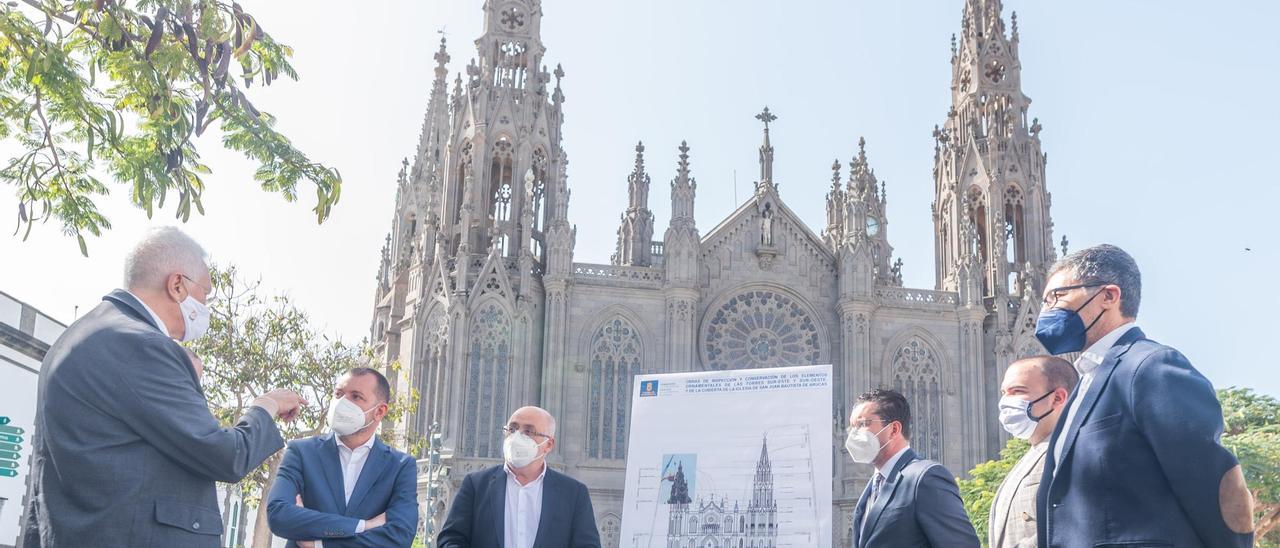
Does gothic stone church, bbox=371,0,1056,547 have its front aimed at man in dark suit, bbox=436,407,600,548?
yes

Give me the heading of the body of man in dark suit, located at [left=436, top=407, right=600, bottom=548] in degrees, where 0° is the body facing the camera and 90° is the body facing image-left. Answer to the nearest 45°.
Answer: approximately 0°

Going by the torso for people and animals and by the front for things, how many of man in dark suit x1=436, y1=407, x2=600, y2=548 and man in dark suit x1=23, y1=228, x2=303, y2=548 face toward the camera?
1

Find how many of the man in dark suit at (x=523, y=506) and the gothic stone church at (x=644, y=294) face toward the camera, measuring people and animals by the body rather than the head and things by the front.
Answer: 2

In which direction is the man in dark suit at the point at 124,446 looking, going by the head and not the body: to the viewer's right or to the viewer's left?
to the viewer's right

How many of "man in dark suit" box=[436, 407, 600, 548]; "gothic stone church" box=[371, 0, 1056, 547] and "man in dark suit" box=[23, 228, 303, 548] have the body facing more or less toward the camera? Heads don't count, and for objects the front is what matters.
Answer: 2

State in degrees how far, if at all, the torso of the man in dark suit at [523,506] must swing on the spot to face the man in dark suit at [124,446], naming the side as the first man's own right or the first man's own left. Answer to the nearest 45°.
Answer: approximately 45° to the first man's own right

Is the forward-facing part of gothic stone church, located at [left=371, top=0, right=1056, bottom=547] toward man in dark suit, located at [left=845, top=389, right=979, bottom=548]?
yes

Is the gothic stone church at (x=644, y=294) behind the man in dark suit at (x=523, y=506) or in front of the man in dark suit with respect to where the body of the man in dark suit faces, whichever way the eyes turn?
behind

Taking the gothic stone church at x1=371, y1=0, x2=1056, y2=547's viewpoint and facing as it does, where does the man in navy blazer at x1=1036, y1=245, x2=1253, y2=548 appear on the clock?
The man in navy blazer is roughly at 12 o'clock from the gothic stone church.

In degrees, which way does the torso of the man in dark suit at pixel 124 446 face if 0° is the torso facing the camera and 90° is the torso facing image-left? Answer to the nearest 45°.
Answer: approximately 225°

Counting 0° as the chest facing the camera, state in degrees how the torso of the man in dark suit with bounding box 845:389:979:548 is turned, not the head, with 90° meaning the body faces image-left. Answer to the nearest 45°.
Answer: approximately 45°
